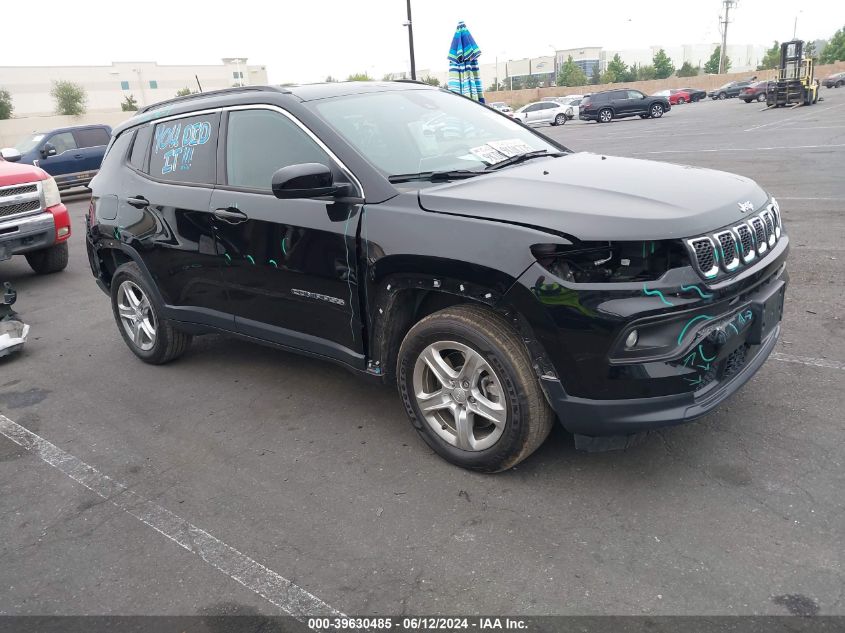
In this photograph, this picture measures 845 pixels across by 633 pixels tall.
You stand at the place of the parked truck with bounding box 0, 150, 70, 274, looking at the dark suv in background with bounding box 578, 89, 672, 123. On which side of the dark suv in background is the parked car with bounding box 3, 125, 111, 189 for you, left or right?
left

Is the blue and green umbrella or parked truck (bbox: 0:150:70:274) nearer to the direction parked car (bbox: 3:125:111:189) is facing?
the parked truck

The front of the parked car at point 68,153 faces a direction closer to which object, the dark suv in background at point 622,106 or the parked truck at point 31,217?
the parked truck

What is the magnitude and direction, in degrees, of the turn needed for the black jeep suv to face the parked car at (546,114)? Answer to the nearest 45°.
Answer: approximately 135° to its left

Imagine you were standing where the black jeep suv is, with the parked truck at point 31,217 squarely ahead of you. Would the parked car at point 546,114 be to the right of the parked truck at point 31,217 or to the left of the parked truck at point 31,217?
right

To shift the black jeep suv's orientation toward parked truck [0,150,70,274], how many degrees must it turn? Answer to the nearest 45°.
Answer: approximately 180°

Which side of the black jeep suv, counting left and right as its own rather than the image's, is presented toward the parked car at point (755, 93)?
left

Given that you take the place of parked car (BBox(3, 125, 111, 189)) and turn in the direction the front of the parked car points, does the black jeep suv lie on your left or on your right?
on your left

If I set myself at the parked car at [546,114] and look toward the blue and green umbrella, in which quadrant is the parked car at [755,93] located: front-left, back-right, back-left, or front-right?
back-left

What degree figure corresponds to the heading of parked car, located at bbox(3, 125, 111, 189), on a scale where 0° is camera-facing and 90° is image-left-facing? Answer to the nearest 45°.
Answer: approximately 45°

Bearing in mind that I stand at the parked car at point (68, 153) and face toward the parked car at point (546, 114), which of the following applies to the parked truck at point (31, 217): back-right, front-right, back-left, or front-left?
back-right

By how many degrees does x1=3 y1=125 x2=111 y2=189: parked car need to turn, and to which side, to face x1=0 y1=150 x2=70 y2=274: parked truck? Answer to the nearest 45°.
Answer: approximately 45° to its left
